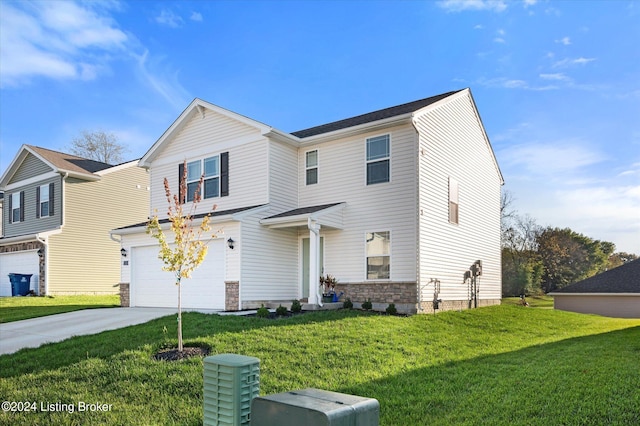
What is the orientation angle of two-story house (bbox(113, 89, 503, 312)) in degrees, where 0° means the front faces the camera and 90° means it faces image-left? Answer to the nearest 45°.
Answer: approximately 45°

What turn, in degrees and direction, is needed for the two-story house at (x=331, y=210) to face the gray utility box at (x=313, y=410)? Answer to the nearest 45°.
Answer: approximately 45° to its left

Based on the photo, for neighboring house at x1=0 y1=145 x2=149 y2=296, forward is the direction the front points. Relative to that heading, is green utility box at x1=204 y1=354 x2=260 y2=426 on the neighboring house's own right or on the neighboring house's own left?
on the neighboring house's own left

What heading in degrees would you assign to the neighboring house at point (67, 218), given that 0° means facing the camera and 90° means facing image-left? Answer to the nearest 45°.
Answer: approximately 45°

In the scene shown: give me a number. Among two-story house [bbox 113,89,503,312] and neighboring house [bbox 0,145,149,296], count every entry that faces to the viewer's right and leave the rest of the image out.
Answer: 0
